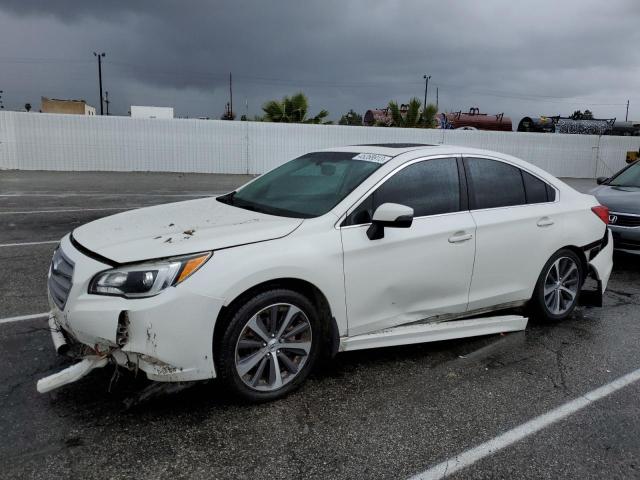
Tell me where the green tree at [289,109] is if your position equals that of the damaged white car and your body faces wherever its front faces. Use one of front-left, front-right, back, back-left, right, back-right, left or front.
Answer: back-right

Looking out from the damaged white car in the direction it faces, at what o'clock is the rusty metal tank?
The rusty metal tank is roughly at 5 o'clock from the damaged white car.

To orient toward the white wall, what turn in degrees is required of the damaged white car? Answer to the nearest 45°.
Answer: approximately 135° to its right

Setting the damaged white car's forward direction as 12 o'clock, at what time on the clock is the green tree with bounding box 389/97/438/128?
The green tree is roughly at 5 o'clock from the damaged white car.

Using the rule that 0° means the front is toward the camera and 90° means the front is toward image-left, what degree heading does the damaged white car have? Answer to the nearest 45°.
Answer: approximately 45°
